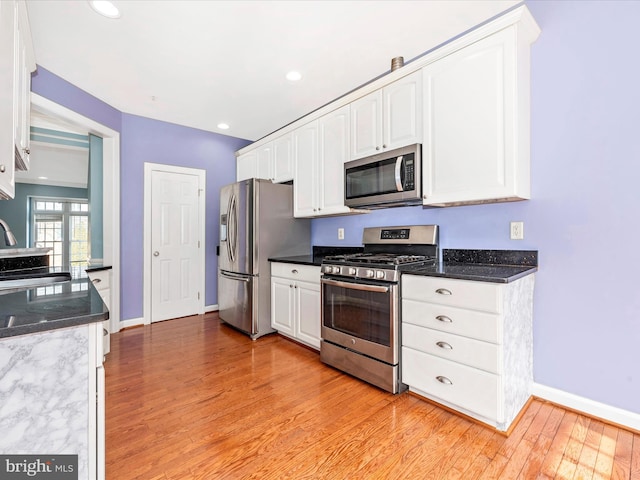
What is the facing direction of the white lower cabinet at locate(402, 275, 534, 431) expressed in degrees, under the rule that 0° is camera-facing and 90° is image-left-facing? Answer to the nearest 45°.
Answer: approximately 45°

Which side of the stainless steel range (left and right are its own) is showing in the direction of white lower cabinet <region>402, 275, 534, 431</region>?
left

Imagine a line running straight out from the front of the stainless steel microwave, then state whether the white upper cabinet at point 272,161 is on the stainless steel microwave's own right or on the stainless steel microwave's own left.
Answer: on the stainless steel microwave's own right

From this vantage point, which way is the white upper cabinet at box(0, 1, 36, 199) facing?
to the viewer's right

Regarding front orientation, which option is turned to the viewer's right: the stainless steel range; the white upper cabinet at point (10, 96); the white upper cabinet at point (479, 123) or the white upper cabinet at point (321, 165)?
the white upper cabinet at point (10, 96)

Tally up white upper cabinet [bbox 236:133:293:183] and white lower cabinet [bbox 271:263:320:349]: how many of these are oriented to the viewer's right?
0

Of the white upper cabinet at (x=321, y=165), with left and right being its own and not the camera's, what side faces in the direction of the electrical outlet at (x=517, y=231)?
left

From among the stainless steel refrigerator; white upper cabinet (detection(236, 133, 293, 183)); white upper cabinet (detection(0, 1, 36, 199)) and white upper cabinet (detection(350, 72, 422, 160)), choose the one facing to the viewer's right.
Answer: white upper cabinet (detection(0, 1, 36, 199))

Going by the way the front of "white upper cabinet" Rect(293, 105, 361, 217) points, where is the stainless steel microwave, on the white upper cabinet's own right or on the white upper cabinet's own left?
on the white upper cabinet's own left

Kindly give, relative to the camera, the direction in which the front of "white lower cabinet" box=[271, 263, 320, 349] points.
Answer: facing the viewer and to the left of the viewer

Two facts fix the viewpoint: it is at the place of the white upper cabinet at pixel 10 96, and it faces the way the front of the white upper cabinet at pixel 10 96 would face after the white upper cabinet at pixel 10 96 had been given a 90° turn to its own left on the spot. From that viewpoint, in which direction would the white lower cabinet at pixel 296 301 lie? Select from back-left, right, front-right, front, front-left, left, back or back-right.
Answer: right

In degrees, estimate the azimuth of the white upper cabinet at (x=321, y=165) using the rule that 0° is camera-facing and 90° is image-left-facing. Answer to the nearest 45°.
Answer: approximately 45°

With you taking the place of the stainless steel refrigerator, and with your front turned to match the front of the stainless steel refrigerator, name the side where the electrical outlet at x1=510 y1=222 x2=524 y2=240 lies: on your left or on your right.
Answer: on your left

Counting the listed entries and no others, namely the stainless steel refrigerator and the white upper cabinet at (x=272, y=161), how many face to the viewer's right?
0

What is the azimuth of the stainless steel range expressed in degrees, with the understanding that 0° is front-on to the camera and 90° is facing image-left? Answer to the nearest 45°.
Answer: approximately 45°
